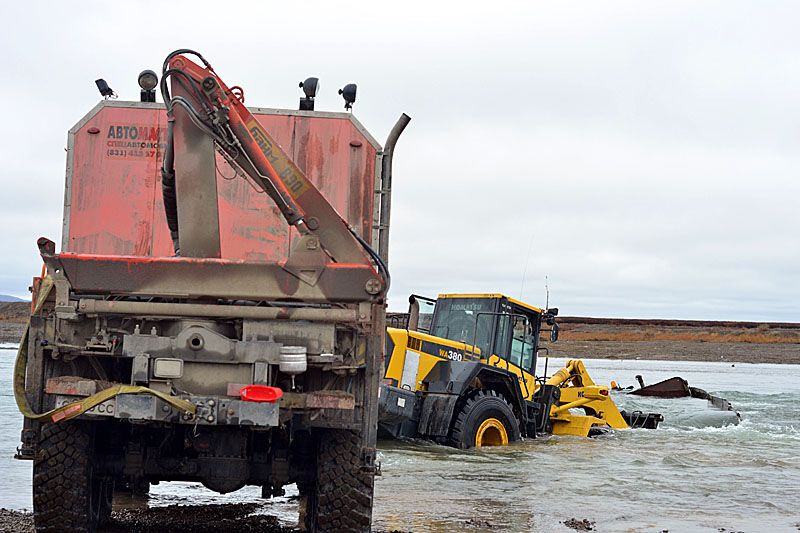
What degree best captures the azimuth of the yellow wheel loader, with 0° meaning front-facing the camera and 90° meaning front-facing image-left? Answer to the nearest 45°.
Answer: approximately 225°

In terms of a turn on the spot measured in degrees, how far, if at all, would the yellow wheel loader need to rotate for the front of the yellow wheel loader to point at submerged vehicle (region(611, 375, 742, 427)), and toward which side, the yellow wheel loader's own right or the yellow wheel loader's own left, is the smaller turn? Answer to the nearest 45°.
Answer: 0° — it already faces it

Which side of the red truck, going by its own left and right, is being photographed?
back

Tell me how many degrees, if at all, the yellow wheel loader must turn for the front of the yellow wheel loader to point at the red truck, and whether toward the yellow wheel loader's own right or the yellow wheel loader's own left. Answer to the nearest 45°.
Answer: approximately 135° to the yellow wheel loader's own right

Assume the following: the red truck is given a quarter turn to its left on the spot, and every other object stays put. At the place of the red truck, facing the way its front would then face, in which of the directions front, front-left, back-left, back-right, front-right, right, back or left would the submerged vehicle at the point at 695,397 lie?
back-right

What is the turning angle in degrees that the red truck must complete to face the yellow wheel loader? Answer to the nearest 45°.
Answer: approximately 45° to its right

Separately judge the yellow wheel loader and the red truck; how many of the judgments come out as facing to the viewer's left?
0
